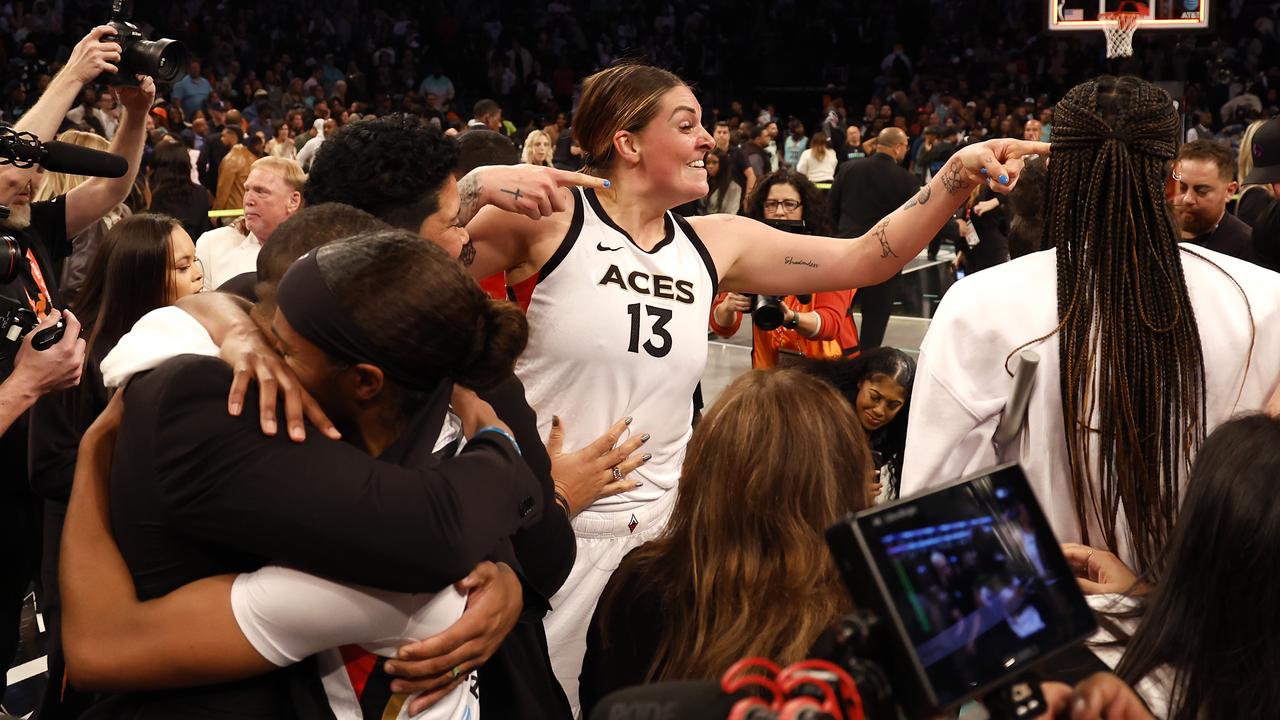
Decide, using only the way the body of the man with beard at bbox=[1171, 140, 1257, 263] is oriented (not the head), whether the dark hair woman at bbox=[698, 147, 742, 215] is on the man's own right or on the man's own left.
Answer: on the man's own right

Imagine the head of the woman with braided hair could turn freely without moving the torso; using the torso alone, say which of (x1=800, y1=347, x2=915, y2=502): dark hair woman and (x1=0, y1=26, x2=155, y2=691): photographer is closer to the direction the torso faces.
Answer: the dark hair woman

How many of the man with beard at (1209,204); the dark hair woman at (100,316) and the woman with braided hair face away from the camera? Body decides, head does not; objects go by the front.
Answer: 1

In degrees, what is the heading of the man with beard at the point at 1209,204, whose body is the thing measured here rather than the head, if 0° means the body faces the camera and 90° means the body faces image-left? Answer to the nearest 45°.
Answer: approximately 45°

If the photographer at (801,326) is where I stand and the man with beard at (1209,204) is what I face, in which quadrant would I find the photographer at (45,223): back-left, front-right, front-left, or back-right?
back-right

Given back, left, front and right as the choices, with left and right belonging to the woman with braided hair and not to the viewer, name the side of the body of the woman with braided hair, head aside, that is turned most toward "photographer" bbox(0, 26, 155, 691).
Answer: left

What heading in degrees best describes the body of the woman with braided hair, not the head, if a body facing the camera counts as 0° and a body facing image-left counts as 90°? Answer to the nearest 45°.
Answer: approximately 180°

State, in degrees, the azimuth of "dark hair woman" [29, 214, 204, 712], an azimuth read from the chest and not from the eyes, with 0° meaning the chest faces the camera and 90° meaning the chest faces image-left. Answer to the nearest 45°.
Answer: approximately 270°
